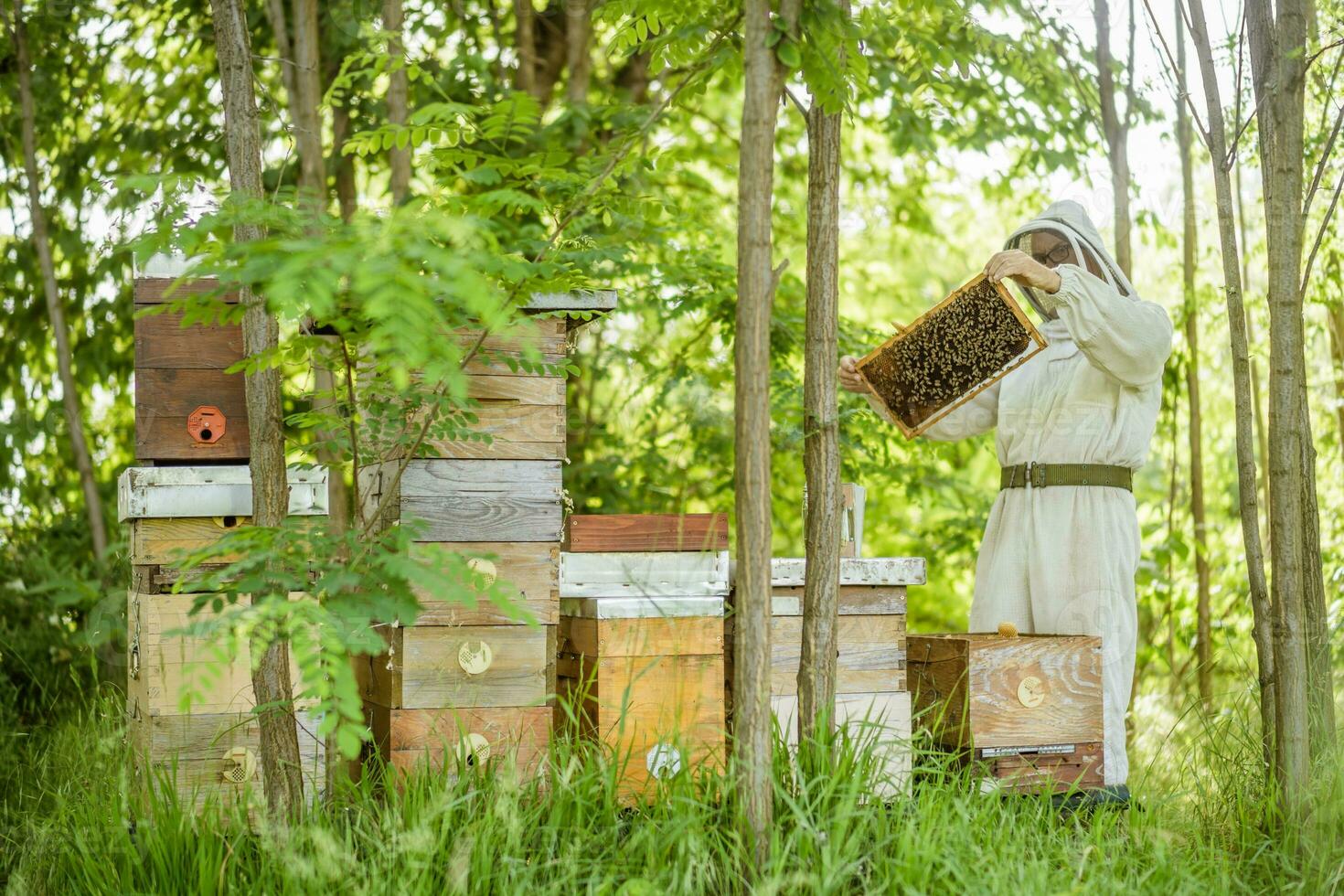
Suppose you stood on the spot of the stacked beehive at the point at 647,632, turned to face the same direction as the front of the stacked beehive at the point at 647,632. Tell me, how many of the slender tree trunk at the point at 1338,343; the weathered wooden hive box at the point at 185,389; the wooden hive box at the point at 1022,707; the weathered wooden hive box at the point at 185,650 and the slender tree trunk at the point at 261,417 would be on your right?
3

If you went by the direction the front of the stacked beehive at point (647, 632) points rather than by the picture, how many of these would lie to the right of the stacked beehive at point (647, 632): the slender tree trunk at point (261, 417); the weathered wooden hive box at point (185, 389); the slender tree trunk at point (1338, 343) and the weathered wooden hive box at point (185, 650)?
3

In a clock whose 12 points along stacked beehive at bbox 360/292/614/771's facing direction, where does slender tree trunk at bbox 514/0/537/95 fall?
The slender tree trunk is roughly at 6 o'clock from the stacked beehive.

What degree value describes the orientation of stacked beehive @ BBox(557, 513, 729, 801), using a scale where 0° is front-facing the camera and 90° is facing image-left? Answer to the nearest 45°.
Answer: approximately 0°

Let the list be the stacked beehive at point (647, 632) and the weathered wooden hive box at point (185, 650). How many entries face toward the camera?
2

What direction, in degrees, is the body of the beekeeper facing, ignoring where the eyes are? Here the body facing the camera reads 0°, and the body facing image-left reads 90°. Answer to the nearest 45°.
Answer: approximately 45°
